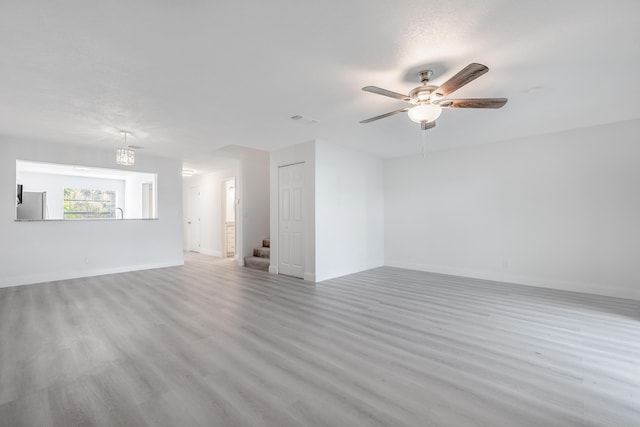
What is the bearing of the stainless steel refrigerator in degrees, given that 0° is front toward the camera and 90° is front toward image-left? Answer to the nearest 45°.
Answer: approximately 270°

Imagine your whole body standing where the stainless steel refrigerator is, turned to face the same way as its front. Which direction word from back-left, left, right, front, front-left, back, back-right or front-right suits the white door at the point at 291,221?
front-right

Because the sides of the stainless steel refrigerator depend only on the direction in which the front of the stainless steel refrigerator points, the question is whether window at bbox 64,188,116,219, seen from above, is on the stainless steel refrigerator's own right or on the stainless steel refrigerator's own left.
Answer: on the stainless steel refrigerator's own left

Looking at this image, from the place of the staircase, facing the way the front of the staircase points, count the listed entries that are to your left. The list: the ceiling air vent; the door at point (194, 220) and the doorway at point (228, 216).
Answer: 1

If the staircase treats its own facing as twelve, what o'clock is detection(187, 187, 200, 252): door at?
The door is roughly at 2 o'clock from the staircase.

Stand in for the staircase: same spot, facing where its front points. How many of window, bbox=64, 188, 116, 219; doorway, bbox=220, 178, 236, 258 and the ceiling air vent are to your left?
1

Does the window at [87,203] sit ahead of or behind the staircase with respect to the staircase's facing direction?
ahead

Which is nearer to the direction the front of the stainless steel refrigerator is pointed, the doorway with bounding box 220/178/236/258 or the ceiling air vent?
the doorway

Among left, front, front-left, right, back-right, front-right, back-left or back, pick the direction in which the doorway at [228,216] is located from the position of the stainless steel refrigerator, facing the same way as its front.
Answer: front

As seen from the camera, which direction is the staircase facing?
to the viewer's left

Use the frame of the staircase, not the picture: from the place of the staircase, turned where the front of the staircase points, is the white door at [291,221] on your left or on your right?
on your left
